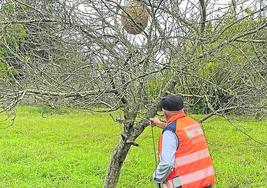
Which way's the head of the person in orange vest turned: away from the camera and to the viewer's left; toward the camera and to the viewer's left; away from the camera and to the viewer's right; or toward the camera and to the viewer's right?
away from the camera and to the viewer's left

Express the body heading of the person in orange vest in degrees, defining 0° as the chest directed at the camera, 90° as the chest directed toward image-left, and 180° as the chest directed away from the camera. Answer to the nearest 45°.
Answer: approximately 135°
